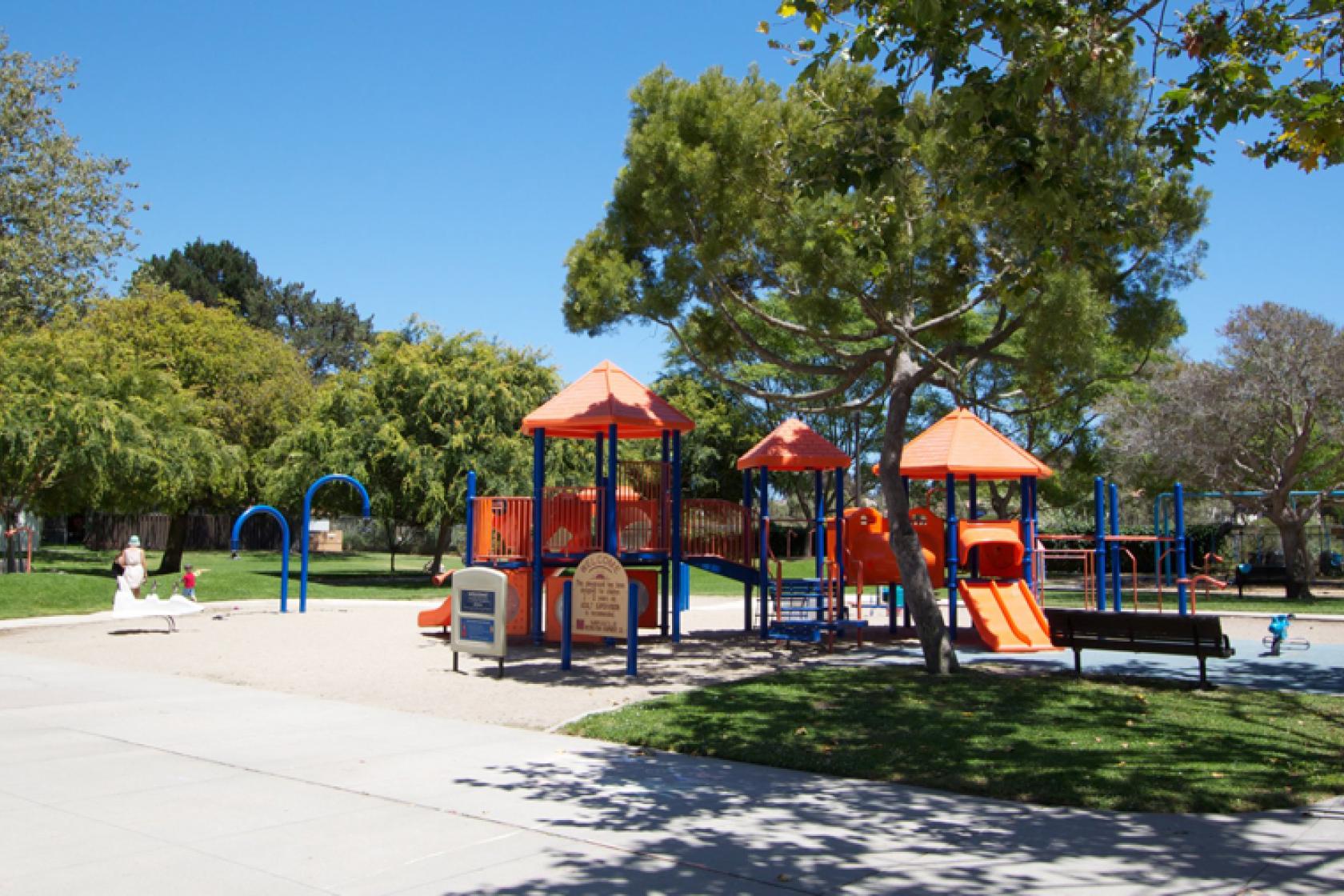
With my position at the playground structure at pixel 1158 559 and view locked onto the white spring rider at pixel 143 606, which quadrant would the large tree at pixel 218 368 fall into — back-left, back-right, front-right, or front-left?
front-right

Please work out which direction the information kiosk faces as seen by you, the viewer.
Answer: facing the viewer and to the left of the viewer

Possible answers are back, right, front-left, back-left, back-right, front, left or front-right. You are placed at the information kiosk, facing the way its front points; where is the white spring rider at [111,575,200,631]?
right

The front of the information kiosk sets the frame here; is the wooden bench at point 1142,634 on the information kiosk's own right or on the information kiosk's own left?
on the information kiosk's own left
